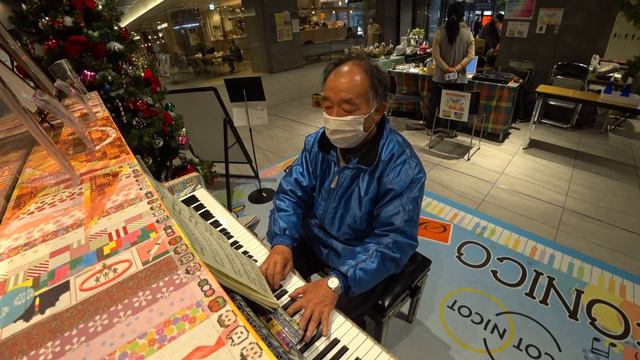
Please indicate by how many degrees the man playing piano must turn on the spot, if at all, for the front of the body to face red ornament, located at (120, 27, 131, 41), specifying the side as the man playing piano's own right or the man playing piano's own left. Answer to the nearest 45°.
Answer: approximately 90° to the man playing piano's own right

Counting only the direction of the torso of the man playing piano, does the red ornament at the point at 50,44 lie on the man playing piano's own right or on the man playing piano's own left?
on the man playing piano's own right

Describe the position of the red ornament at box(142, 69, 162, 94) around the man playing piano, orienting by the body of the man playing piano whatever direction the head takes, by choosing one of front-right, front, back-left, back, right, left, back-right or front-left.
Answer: right

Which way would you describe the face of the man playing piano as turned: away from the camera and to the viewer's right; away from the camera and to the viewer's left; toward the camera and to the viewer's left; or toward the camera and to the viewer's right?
toward the camera and to the viewer's left

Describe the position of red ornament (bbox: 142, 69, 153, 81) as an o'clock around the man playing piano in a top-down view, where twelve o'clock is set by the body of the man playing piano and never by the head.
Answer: The red ornament is roughly at 3 o'clock from the man playing piano.

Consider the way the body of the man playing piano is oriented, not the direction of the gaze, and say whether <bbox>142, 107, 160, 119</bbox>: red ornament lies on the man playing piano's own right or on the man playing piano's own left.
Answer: on the man playing piano's own right

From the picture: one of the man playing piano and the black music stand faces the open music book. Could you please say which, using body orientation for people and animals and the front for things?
the man playing piano

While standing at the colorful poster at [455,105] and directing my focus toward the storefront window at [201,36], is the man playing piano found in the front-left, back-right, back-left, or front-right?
back-left

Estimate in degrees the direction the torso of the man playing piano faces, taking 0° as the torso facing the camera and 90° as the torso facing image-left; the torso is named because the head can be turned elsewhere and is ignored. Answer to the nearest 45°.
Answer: approximately 45°

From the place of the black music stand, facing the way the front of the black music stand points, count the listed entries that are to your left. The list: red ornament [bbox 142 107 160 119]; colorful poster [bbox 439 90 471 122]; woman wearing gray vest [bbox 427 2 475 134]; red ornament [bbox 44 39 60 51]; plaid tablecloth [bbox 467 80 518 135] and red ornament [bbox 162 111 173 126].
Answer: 3

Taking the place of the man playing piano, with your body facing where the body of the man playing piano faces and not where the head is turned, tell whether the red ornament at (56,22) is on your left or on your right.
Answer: on your right
